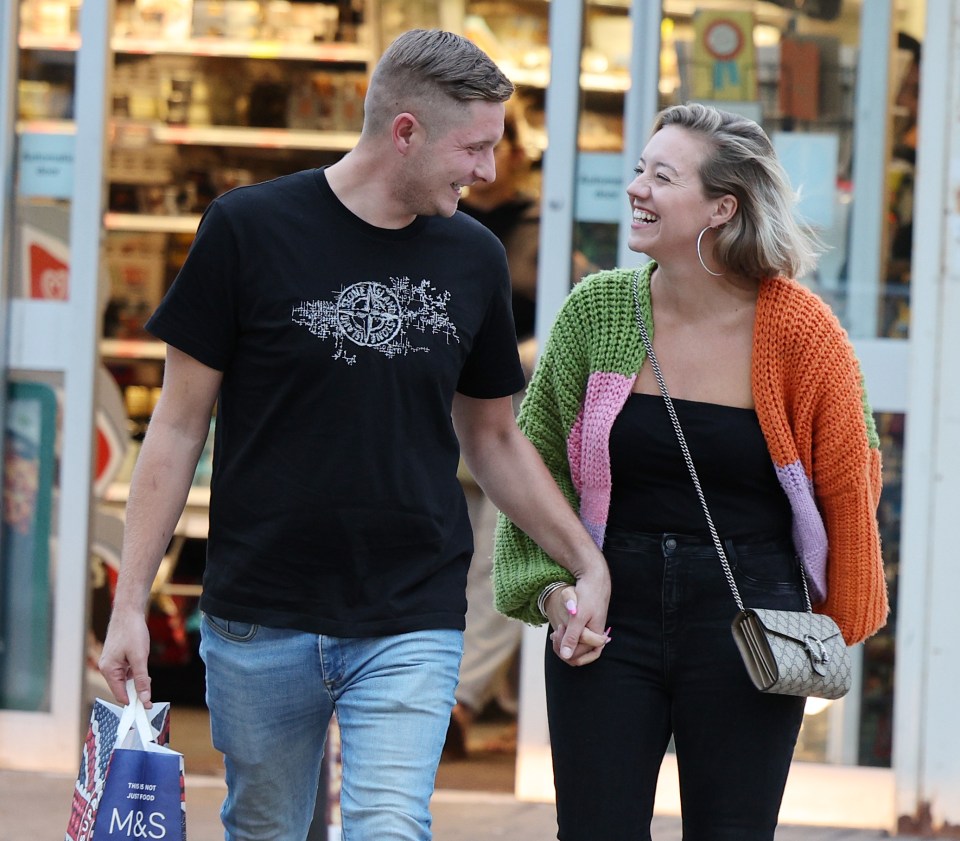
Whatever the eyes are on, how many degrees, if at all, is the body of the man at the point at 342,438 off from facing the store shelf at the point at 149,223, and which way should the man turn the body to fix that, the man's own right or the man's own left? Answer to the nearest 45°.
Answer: approximately 180°

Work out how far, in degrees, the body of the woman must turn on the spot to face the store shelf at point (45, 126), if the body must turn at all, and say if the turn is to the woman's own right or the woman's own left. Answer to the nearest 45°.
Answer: approximately 135° to the woman's own right

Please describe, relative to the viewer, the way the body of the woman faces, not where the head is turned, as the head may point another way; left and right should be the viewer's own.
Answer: facing the viewer

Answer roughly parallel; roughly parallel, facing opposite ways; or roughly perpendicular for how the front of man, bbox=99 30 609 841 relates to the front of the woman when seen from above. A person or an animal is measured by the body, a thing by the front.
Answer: roughly parallel

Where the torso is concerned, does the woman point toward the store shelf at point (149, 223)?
no

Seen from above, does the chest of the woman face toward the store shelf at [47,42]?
no

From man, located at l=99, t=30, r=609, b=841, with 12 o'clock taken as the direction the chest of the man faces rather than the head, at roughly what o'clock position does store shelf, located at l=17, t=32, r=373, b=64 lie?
The store shelf is roughly at 6 o'clock from the man.

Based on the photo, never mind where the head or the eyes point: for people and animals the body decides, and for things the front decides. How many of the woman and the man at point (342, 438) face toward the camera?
2

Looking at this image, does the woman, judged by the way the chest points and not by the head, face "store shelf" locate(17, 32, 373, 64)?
no

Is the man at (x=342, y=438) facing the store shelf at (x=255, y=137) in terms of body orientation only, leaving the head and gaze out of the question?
no

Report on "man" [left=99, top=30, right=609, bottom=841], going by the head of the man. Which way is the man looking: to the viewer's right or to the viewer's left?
to the viewer's right
